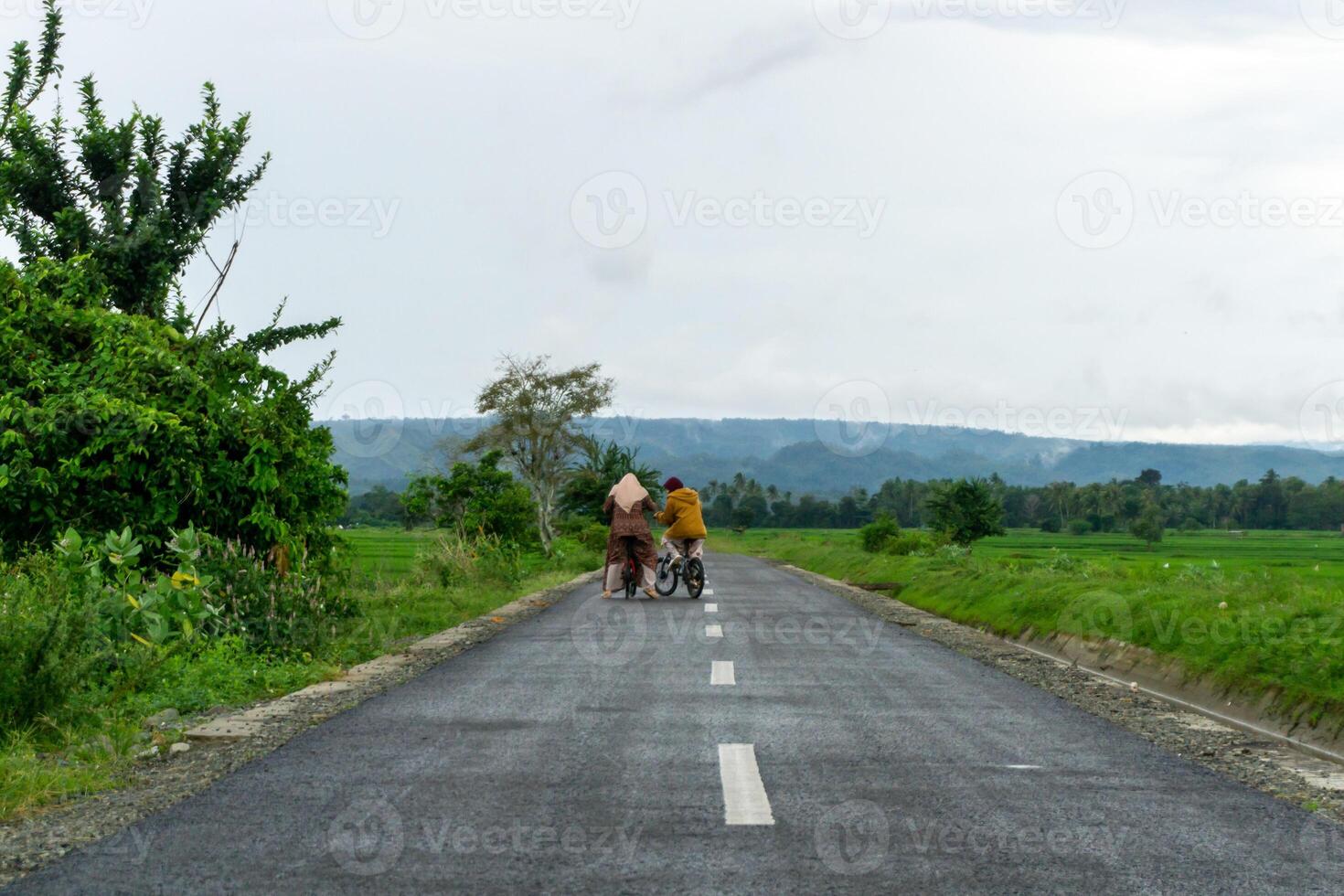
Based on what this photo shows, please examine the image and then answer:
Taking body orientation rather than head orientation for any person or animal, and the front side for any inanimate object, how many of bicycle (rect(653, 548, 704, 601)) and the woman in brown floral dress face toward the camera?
0

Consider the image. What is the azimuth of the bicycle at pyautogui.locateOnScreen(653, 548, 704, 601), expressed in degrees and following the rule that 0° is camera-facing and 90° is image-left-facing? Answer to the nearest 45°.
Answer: approximately 135°

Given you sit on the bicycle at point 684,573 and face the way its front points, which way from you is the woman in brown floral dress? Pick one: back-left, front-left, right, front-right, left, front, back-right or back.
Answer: left

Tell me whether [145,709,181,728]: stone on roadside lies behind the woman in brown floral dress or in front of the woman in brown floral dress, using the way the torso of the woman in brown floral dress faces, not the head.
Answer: behind

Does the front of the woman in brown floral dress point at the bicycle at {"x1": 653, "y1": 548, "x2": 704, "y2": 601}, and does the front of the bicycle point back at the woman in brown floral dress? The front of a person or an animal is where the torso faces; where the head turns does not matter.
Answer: no

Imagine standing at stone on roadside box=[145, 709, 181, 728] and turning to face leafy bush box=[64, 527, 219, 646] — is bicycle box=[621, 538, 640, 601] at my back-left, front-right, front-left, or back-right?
front-right

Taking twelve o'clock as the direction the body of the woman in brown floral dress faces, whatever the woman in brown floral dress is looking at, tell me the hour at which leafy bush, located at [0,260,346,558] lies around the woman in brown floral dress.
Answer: The leafy bush is roughly at 7 o'clock from the woman in brown floral dress.

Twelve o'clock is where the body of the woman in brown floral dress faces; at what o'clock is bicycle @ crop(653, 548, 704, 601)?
The bicycle is roughly at 2 o'clock from the woman in brown floral dress.

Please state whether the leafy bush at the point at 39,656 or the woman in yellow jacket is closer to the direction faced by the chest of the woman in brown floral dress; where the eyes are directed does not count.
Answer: the woman in yellow jacket

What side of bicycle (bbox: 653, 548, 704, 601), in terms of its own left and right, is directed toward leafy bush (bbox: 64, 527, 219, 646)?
left

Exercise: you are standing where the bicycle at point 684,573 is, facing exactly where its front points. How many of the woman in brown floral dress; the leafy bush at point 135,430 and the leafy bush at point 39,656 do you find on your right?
0

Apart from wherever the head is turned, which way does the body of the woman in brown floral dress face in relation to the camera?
away from the camera

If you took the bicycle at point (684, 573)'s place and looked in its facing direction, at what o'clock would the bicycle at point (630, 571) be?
the bicycle at point (630, 571) is roughly at 10 o'clock from the bicycle at point (684, 573).

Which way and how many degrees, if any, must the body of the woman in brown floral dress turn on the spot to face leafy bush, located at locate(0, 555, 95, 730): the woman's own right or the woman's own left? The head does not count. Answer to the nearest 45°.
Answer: approximately 180°

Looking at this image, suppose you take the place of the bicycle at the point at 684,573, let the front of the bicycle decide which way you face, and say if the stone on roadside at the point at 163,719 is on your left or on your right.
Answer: on your left
